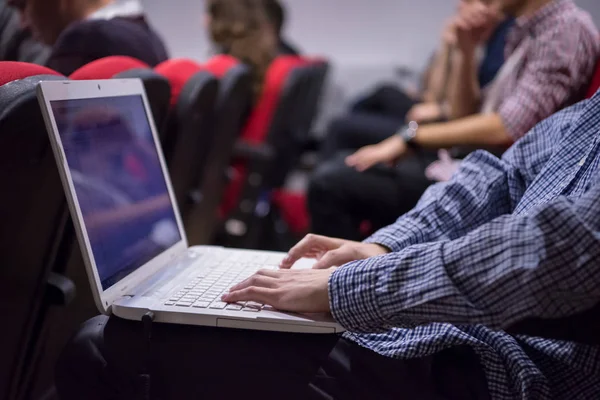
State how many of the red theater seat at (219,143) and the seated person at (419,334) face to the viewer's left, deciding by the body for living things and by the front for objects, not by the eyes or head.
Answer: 2

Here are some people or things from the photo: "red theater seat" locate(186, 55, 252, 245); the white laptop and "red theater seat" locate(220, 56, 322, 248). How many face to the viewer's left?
2

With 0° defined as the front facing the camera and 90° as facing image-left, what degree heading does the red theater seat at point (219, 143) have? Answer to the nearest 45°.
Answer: approximately 90°

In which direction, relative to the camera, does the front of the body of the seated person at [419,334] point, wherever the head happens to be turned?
to the viewer's left

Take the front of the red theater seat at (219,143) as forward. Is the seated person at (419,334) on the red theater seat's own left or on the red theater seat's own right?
on the red theater seat's own left

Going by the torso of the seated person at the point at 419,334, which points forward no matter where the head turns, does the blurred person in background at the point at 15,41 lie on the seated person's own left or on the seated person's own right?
on the seated person's own right

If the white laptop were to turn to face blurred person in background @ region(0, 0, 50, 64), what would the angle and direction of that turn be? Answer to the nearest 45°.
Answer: approximately 135° to its left

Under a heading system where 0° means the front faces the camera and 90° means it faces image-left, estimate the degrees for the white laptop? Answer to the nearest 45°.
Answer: approximately 315°

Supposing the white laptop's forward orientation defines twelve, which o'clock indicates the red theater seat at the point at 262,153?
The red theater seat is roughly at 8 o'clock from the white laptop.

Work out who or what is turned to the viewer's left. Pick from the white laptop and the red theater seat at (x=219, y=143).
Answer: the red theater seat

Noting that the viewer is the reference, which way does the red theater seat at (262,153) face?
facing to the left of the viewer
